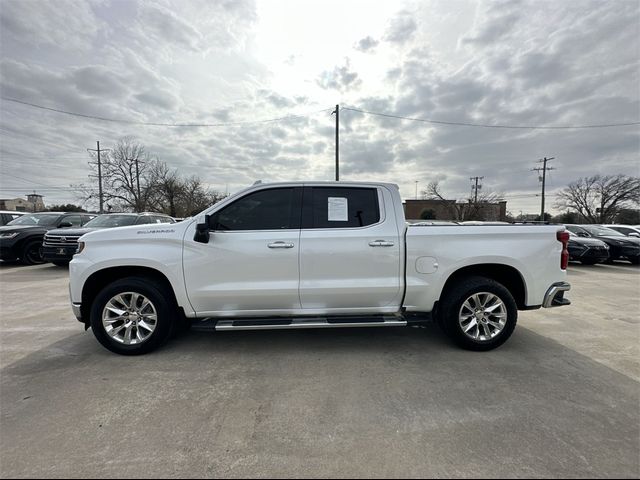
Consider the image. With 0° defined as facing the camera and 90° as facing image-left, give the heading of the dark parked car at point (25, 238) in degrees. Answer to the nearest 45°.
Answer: approximately 45°

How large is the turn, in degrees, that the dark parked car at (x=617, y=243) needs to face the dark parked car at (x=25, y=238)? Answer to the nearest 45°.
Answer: approximately 90° to its right

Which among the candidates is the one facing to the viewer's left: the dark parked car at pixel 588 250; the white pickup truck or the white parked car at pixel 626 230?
the white pickup truck

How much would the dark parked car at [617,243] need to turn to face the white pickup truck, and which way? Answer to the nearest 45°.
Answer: approximately 45° to its right

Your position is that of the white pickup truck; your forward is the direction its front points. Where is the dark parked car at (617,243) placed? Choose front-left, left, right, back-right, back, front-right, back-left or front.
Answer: back-right

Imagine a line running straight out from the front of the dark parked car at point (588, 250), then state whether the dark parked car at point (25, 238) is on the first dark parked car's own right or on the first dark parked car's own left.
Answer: on the first dark parked car's own right

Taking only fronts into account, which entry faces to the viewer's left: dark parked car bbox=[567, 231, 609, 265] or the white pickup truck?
the white pickup truck
